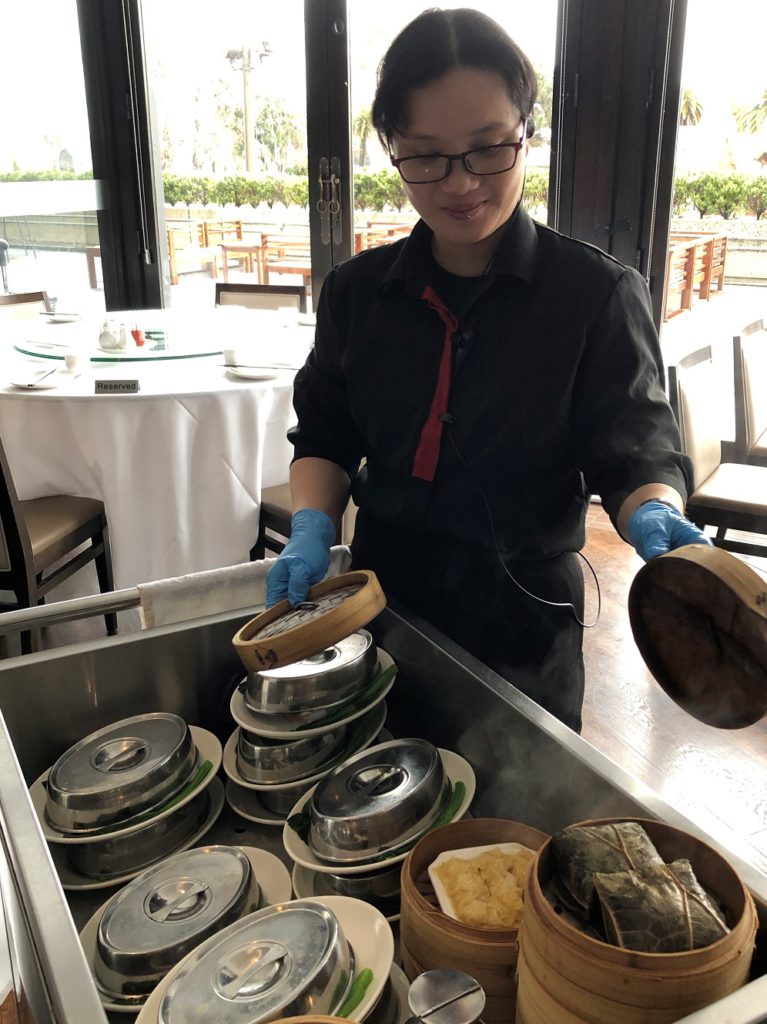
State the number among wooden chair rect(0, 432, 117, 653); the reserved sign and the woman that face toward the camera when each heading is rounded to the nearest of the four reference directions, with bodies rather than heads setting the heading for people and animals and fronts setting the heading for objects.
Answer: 2

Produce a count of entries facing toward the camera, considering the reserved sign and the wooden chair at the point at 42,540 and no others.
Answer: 1

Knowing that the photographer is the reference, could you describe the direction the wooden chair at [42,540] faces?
facing away from the viewer and to the right of the viewer

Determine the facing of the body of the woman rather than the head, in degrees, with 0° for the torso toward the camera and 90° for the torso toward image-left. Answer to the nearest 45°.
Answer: approximately 0°

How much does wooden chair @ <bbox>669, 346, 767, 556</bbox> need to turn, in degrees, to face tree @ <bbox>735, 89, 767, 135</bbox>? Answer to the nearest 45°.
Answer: approximately 135° to its left

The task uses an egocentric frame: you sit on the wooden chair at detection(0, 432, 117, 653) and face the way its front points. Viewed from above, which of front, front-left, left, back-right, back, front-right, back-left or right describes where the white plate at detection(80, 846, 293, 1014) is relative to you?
back-right

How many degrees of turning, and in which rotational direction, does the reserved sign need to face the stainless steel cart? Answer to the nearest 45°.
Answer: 0° — it already faces it

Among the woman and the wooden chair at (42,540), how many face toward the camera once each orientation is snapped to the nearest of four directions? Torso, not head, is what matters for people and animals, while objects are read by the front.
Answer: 1
